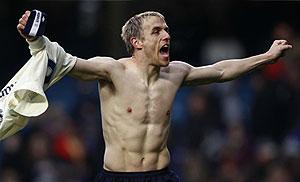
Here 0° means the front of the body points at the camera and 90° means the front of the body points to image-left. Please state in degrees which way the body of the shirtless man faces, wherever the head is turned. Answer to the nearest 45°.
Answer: approximately 315°

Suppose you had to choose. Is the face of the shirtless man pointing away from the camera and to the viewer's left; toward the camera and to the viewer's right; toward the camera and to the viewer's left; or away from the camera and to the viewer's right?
toward the camera and to the viewer's right
